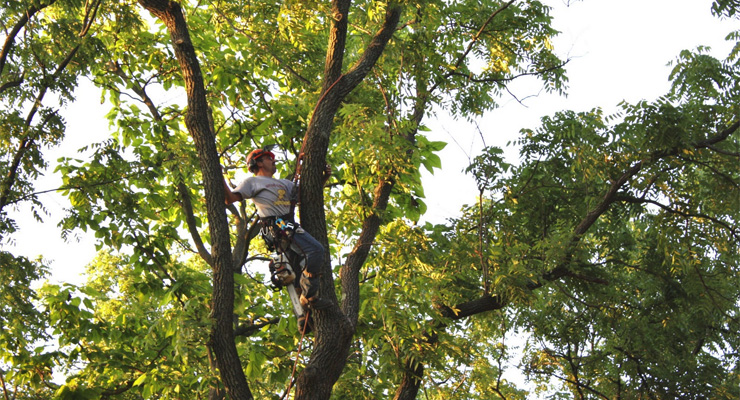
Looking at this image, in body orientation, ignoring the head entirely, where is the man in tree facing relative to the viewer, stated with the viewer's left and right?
facing the viewer and to the right of the viewer
